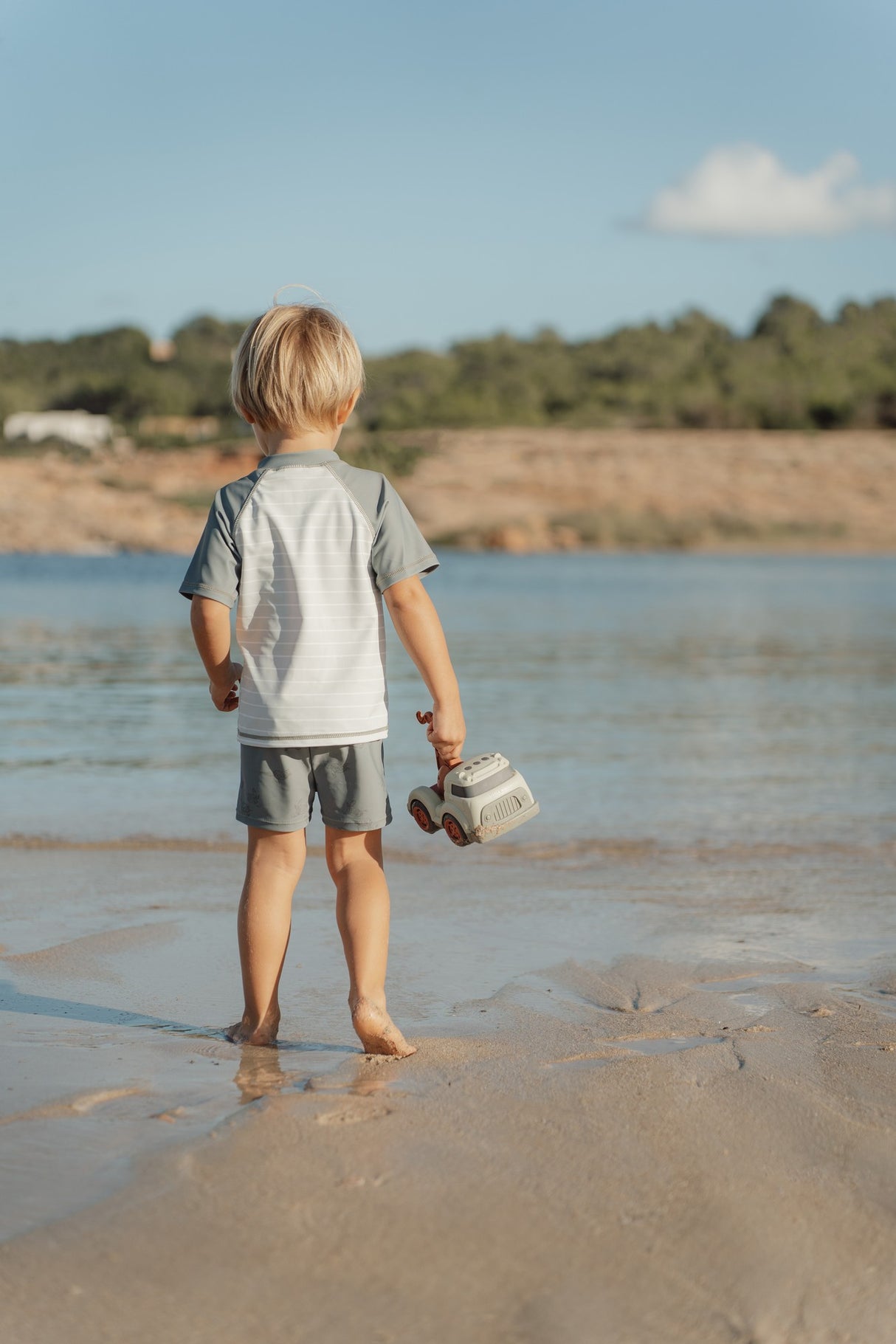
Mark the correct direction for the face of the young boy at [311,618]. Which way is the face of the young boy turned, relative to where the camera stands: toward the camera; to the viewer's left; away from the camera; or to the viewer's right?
away from the camera

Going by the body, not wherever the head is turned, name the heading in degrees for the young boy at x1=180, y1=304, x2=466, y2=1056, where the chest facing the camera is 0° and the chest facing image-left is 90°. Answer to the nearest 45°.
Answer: approximately 180°
